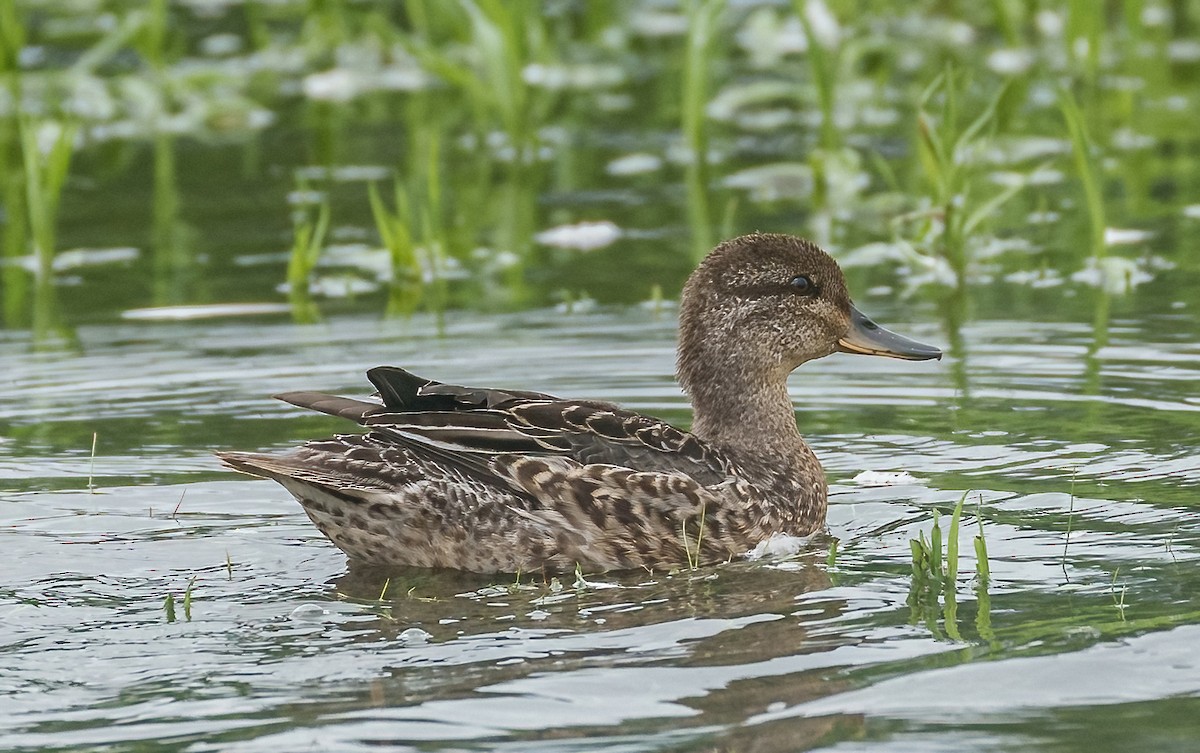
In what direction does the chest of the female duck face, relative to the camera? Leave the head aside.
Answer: to the viewer's right

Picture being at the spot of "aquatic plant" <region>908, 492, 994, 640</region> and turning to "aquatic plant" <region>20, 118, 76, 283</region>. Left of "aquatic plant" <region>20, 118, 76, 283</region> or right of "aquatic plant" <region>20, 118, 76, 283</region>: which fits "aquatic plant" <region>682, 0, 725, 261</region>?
right

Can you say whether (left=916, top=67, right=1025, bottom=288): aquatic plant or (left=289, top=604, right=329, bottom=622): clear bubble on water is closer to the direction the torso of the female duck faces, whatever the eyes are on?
the aquatic plant

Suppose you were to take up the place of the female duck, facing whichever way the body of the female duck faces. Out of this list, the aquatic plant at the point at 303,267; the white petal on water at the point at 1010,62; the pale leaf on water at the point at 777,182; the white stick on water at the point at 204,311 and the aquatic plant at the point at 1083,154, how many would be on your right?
0

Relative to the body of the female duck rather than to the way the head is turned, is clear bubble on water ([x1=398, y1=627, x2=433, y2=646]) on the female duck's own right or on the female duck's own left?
on the female duck's own right

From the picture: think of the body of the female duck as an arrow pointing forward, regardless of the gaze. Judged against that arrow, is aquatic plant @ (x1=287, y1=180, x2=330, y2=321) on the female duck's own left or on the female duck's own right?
on the female duck's own left

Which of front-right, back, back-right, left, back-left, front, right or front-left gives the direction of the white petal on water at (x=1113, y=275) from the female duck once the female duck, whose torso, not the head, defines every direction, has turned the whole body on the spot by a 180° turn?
back-right

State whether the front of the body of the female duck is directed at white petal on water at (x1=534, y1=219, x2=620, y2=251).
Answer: no

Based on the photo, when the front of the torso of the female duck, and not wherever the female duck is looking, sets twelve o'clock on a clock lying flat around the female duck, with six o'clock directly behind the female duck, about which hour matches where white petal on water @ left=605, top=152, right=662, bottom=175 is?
The white petal on water is roughly at 9 o'clock from the female duck.

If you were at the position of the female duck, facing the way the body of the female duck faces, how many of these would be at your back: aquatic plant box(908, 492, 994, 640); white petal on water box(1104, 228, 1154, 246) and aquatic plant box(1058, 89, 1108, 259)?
0

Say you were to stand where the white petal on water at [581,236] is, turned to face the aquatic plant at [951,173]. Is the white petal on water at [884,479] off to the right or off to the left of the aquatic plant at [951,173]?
right

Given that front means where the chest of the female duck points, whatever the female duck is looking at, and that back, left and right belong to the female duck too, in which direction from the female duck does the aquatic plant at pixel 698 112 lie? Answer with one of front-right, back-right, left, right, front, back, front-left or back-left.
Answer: left

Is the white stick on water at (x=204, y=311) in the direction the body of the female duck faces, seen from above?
no

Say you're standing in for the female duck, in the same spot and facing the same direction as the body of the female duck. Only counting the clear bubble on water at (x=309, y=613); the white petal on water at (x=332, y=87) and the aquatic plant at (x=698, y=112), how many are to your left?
2

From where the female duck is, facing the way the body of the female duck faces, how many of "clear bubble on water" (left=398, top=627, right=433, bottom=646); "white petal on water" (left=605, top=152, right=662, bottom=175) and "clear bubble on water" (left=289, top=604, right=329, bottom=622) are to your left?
1

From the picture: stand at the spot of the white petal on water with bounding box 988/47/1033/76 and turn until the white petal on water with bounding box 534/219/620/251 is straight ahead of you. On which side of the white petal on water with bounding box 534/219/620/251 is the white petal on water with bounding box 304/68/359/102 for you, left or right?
right

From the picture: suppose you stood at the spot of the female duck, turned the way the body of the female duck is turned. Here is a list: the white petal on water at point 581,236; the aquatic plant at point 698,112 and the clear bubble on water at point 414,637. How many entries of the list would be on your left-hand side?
2

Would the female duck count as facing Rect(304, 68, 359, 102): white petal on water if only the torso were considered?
no

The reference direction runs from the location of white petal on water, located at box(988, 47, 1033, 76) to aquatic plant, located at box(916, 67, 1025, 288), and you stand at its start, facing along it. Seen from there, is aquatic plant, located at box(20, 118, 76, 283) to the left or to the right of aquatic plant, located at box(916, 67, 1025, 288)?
right

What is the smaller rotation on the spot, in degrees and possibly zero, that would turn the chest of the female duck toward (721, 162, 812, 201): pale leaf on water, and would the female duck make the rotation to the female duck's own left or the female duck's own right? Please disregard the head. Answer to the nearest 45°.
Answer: approximately 90° to the female duck's own left

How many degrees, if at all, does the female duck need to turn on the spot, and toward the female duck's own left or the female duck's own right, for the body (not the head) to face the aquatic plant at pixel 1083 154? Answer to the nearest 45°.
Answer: approximately 45° to the female duck's own left

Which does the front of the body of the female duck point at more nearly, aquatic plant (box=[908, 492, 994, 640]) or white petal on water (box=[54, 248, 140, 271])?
the aquatic plant

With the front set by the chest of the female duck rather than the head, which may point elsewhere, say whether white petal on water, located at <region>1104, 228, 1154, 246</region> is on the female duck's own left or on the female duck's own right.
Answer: on the female duck's own left
